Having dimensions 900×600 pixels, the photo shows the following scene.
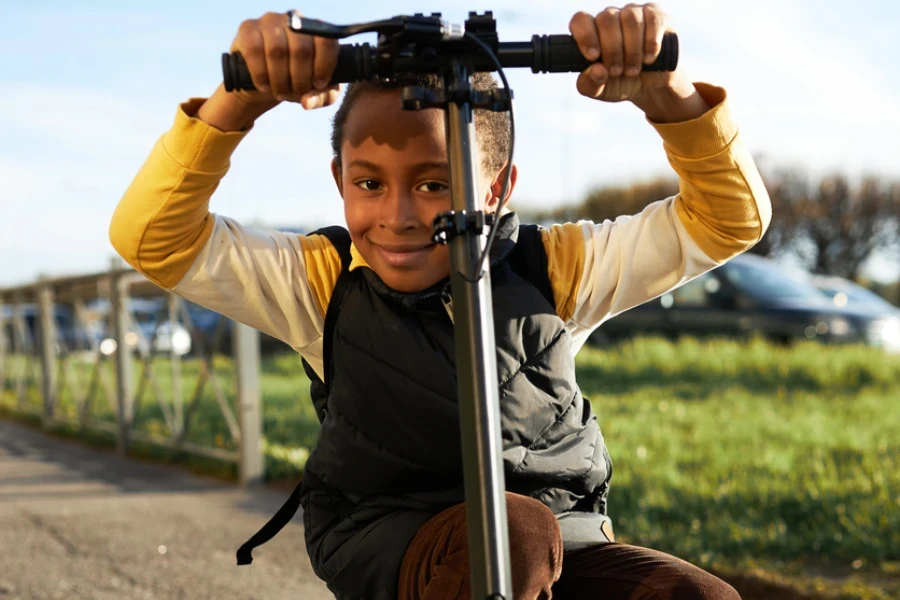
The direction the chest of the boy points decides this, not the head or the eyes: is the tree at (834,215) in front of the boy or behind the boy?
behind

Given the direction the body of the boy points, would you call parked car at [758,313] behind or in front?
behind

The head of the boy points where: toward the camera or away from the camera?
toward the camera

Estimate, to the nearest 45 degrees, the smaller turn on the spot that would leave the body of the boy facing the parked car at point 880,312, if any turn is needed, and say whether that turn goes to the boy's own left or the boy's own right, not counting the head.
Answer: approximately 135° to the boy's own left

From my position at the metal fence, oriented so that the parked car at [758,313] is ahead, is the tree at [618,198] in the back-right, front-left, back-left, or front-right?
front-left

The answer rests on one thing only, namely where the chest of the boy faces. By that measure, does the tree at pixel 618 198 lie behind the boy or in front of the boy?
behind

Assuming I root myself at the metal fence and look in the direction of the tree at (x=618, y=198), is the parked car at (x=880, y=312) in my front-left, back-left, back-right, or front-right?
front-right

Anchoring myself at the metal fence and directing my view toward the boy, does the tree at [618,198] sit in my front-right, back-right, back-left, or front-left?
back-left

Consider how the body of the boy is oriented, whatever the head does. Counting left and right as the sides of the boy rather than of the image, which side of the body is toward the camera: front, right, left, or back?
front
